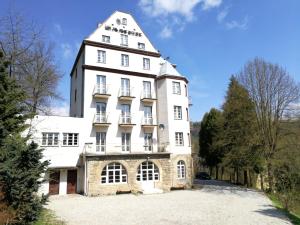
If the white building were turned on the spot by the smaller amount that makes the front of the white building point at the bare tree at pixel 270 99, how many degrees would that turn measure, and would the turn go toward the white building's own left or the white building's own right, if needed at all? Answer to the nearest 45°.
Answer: approximately 90° to the white building's own left

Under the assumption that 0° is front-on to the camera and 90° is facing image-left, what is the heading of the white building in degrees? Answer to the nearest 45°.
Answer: approximately 0°

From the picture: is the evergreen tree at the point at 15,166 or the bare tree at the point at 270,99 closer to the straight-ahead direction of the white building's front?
the evergreen tree

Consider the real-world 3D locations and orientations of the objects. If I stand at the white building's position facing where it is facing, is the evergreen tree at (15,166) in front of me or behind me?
in front

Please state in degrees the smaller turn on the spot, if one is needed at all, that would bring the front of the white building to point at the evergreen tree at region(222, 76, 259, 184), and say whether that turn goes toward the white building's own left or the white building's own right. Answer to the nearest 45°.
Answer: approximately 90° to the white building's own left

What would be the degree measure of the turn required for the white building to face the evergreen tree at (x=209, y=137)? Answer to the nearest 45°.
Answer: approximately 135° to its left
